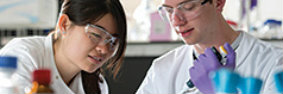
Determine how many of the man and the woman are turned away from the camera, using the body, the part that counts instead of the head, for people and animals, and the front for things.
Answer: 0

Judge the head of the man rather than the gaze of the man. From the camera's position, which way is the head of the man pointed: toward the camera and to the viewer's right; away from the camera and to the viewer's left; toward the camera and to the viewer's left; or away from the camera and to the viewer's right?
toward the camera and to the viewer's left

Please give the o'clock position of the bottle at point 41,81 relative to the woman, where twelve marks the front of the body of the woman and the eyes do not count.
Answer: The bottle is roughly at 2 o'clock from the woman.

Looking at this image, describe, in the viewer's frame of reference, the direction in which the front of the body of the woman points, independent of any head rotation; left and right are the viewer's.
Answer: facing the viewer and to the right of the viewer

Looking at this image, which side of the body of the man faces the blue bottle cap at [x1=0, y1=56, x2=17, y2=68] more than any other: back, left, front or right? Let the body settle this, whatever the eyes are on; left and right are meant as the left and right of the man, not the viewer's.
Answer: front

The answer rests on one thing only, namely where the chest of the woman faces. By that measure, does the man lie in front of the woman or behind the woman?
in front

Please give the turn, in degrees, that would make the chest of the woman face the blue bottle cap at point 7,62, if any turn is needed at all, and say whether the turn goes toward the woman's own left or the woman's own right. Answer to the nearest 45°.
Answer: approximately 45° to the woman's own right

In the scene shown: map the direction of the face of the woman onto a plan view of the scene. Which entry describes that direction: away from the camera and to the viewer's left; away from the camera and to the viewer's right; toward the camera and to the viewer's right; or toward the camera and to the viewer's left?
toward the camera and to the viewer's right

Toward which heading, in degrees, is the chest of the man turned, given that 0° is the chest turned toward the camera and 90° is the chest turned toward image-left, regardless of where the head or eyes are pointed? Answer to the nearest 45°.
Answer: approximately 45°

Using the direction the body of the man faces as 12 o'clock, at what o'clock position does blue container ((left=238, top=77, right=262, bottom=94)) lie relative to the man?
The blue container is roughly at 10 o'clock from the man.

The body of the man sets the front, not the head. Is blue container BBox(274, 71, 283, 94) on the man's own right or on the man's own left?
on the man's own left
